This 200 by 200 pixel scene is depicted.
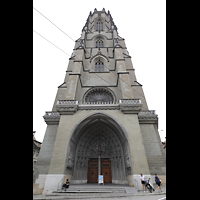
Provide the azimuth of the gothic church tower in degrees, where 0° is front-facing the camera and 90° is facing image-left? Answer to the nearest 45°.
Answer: approximately 0°
